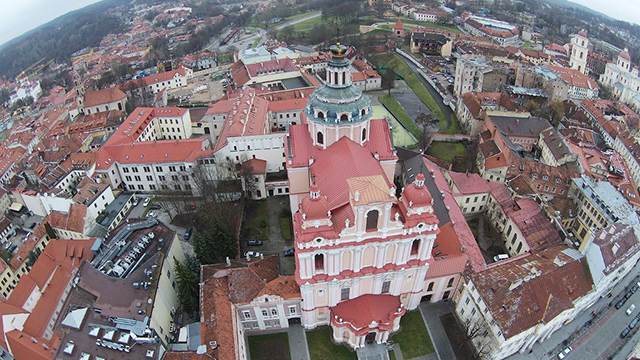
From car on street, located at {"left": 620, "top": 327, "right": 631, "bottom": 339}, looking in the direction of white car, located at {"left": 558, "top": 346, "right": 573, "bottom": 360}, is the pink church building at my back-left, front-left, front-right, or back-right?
front-right

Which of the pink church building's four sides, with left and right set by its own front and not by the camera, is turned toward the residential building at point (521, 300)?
left

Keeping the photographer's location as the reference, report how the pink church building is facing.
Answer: facing the viewer

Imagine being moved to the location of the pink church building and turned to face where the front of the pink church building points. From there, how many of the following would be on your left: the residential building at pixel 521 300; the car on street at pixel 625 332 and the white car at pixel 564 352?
3

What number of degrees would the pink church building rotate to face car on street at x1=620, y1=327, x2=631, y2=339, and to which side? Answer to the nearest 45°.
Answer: approximately 90° to its left

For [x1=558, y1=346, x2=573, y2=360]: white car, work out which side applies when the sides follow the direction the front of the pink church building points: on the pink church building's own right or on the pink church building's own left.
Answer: on the pink church building's own left
